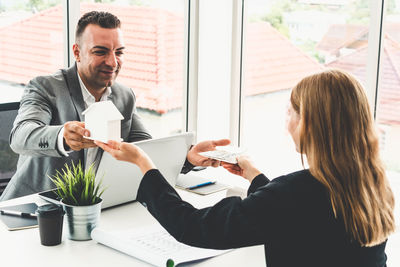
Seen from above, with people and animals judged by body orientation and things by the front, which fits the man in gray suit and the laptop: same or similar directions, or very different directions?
very different directions

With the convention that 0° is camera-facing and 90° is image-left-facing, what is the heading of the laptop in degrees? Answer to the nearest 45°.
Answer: approximately 135°

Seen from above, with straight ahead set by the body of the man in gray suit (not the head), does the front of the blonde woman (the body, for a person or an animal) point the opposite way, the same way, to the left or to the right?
the opposite way

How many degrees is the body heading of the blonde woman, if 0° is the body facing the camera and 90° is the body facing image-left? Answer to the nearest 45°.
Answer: approximately 135°

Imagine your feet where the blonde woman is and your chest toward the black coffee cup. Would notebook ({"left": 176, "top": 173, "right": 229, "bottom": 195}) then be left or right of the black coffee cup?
right

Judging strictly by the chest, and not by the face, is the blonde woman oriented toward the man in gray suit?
yes

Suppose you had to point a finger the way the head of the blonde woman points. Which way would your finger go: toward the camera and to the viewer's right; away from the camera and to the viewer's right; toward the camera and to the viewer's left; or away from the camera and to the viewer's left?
away from the camera and to the viewer's left
